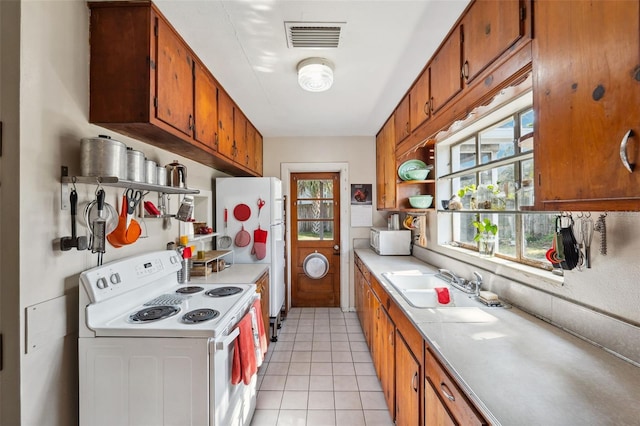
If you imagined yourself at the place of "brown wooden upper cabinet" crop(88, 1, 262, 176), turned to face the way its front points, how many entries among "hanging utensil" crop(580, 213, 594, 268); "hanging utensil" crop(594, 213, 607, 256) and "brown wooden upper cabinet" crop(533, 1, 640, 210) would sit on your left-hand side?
0

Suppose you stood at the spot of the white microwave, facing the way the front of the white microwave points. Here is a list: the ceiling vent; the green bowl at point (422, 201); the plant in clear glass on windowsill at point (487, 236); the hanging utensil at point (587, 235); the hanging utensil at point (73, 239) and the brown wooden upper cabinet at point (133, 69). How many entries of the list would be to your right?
0

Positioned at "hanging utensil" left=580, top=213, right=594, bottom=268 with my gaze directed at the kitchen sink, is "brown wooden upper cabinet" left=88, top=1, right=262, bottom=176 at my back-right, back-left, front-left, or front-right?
front-left

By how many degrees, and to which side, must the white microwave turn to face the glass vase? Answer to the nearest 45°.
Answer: approximately 135° to its left

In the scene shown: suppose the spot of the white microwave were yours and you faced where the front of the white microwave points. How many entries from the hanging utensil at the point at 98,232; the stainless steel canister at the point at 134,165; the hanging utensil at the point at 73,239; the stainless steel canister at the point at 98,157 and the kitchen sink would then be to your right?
0

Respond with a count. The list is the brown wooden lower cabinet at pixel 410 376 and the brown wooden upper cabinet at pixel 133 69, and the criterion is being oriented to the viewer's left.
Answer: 1

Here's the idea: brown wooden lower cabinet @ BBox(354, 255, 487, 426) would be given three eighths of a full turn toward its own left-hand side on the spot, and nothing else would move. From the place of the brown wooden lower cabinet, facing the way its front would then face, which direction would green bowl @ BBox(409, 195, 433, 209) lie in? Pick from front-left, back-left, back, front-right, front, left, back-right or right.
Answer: back-left

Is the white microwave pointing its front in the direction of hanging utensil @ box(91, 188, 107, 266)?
no

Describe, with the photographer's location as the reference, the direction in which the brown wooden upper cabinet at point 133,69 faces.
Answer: facing to the right of the viewer

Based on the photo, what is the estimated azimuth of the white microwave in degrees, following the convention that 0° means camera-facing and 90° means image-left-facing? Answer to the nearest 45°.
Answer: approximately 90°

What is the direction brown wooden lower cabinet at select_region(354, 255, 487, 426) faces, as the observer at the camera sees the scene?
facing to the left of the viewer

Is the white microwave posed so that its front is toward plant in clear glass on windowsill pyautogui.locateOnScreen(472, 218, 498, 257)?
no
